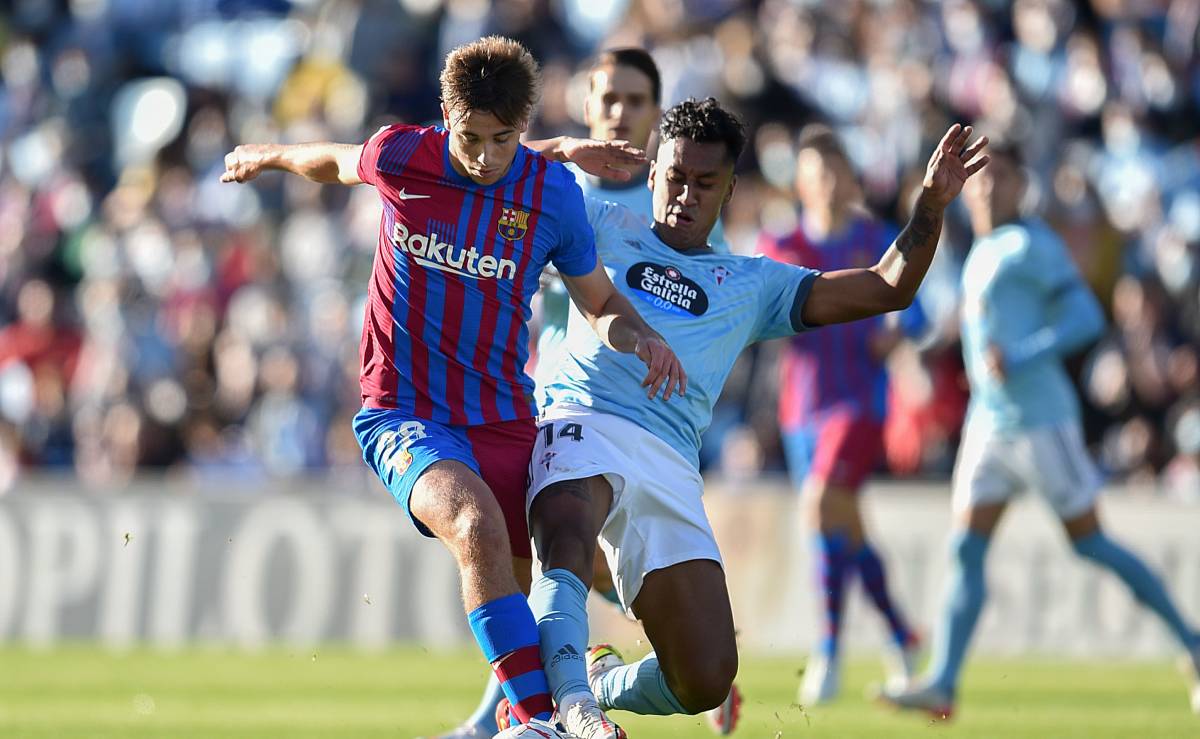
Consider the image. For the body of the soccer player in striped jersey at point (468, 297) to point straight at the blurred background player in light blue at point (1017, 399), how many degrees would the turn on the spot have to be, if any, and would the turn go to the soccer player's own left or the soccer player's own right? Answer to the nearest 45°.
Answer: approximately 135° to the soccer player's own left

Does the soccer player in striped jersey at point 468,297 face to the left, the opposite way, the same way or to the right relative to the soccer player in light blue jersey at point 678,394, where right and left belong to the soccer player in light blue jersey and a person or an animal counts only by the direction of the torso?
the same way

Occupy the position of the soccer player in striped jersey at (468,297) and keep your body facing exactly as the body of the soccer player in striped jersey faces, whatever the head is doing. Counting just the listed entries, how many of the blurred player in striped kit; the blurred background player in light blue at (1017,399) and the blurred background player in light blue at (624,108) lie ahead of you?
0

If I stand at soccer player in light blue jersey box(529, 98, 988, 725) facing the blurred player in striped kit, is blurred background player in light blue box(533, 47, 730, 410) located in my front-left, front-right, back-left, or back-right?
front-left

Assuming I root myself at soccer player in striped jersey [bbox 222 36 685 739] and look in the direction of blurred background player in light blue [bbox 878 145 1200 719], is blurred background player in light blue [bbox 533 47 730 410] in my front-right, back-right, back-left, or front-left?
front-left

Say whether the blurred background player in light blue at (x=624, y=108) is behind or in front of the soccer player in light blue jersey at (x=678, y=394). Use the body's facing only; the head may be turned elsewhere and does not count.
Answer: behind

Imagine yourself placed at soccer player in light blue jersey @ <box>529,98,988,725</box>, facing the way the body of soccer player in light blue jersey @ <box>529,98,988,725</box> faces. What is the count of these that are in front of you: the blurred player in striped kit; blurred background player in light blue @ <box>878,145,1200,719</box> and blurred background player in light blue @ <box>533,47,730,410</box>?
0

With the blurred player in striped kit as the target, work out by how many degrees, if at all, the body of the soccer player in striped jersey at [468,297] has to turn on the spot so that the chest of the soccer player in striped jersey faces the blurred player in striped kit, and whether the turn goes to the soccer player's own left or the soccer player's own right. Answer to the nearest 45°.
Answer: approximately 135° to the soccer player's own left

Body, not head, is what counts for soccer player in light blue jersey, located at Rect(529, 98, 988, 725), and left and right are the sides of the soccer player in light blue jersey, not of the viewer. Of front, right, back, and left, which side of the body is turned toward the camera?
front

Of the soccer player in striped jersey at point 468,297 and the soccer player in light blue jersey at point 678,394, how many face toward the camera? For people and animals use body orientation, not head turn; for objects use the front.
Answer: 2

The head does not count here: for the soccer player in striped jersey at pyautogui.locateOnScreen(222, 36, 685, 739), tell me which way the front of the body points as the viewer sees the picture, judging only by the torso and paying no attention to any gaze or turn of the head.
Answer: toward the camera

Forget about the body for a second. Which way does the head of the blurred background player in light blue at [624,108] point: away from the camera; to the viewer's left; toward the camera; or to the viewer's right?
toward the camera

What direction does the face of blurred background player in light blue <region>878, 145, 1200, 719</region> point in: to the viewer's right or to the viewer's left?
to the viewer's left

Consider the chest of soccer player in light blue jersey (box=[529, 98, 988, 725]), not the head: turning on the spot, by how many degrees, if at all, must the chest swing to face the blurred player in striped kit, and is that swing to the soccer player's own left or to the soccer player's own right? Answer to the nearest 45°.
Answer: approximately 180°
